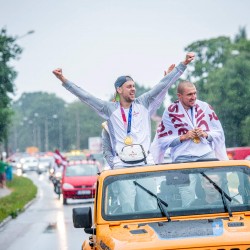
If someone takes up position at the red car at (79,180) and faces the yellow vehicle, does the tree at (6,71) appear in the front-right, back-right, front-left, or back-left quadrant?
back-right

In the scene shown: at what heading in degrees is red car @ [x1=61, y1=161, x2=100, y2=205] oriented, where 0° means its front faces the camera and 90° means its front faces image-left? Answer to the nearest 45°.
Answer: approximately 0°

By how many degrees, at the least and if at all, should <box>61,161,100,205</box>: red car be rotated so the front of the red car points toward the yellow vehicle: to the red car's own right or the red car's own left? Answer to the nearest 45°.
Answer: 0° — it already faces it
